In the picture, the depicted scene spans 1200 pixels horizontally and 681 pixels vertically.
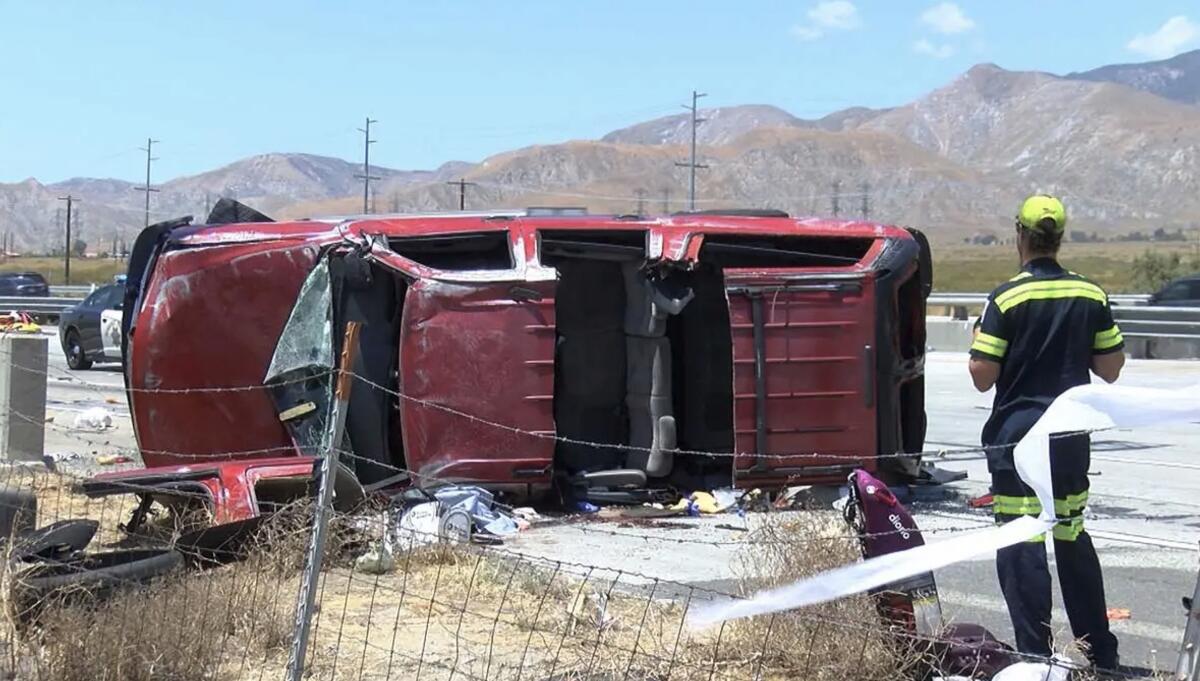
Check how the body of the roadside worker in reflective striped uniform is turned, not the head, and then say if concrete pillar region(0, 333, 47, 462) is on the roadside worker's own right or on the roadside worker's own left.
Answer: on the roadside worker's own left

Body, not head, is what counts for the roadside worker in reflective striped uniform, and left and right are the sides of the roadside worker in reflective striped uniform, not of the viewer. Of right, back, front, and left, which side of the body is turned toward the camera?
back

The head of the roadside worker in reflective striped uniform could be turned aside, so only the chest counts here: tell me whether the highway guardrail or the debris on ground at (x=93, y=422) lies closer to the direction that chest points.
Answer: the highway guardrail

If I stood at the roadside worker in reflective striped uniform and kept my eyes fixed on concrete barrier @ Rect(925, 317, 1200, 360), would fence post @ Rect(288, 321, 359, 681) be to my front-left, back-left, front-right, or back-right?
back-left

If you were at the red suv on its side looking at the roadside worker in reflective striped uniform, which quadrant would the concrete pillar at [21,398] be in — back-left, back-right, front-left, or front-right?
back-right

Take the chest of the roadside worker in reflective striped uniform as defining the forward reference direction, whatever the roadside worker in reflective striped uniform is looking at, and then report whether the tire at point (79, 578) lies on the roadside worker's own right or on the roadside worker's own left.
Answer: on the roadside worker's own left

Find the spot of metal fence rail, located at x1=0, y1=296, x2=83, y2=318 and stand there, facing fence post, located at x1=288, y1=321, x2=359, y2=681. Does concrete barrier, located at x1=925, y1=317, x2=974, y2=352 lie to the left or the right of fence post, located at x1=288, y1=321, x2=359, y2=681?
left

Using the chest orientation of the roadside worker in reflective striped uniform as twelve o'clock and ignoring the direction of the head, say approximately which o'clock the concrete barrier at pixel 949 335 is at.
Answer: The concrete barrier is roughly at 12 o'clock from the roadside worker in reflective striped uniform.

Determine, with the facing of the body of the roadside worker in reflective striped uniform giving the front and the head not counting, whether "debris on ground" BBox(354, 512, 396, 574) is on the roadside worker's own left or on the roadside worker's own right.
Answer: on the roadside worker's own left

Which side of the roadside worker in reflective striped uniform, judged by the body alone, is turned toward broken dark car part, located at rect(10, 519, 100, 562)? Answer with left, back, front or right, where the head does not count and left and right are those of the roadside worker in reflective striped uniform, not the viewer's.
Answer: left

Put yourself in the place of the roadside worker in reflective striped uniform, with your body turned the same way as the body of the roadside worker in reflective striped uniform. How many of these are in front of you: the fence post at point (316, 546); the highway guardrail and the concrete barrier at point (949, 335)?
2
